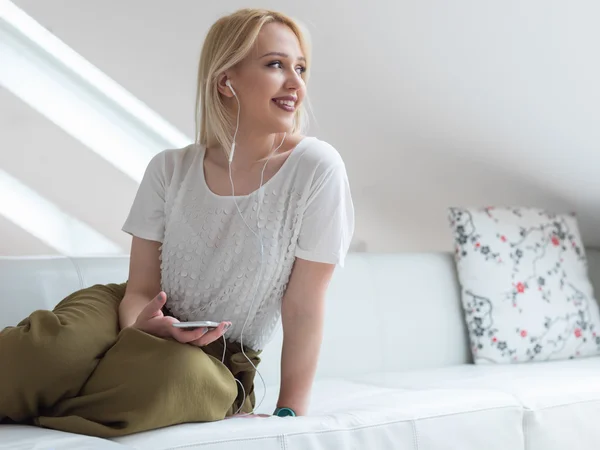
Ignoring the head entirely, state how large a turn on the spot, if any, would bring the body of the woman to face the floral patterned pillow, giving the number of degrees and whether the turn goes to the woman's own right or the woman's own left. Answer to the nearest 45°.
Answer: approximately 135° to the woman's own left

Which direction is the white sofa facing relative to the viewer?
toward the camera

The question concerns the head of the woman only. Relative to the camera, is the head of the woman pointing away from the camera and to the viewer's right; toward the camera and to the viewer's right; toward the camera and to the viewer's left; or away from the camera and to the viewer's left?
toward the camera and to the viewer's right
